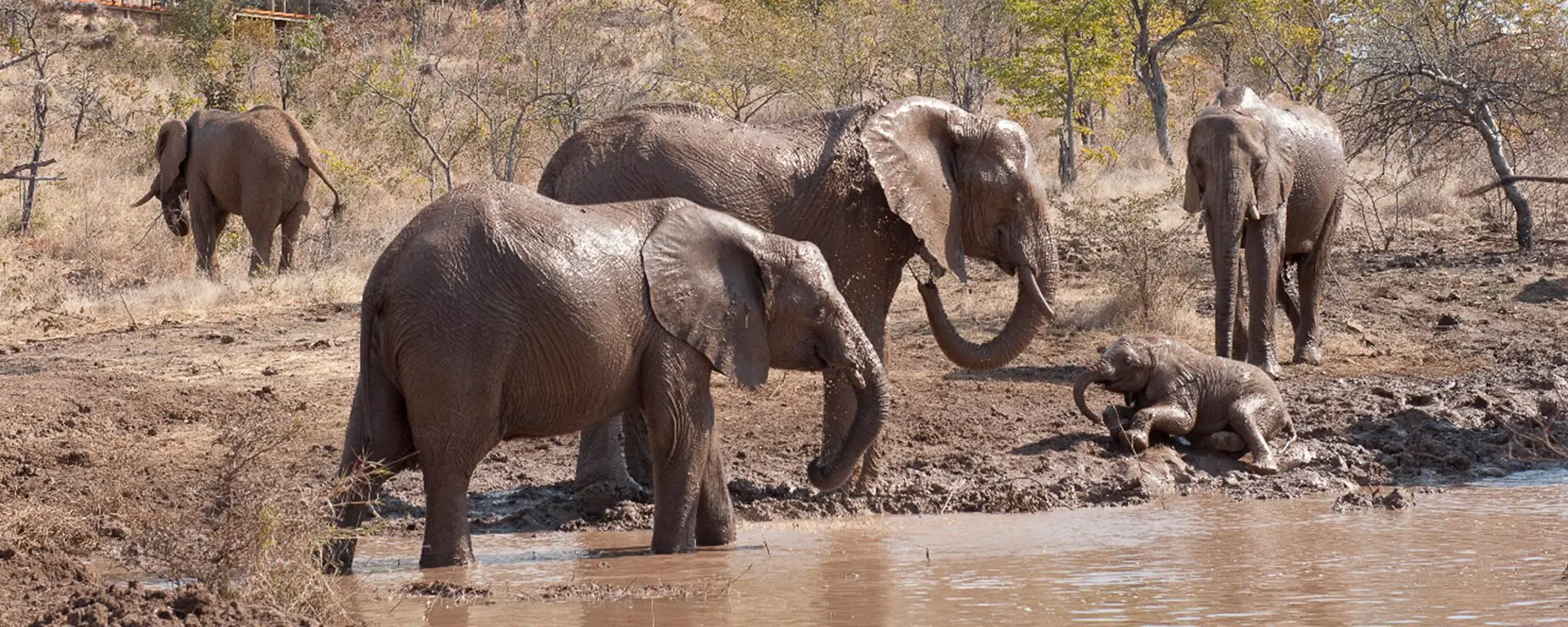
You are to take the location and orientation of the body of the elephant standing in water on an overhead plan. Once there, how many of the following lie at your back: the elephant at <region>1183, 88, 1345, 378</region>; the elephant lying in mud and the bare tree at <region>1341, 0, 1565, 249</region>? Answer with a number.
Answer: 0

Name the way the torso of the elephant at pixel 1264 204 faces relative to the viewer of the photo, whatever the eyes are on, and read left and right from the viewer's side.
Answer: facing the viewer and to the left of the viewer

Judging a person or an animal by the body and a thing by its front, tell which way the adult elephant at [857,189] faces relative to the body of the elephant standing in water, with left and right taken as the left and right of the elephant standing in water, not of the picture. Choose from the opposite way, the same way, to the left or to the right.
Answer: the same way

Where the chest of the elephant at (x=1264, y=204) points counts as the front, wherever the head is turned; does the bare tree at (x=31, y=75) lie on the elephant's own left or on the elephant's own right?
on the elephant's own right

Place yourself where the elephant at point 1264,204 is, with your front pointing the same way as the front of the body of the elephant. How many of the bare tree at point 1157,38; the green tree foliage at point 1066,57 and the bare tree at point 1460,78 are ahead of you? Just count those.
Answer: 0

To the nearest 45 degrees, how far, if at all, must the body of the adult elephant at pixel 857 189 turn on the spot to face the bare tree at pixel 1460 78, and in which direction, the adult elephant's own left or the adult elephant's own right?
approximately 45° to the adult elephant's own left

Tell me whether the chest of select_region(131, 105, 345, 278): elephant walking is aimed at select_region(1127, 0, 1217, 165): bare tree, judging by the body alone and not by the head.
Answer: no

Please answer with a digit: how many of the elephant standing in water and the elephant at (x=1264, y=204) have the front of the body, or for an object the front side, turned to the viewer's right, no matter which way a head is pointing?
1

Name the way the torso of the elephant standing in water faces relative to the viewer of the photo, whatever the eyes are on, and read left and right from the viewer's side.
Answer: facing to the right of the viewer

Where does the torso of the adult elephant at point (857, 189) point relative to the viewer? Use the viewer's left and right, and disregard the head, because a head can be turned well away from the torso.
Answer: facing to the right of the viewer

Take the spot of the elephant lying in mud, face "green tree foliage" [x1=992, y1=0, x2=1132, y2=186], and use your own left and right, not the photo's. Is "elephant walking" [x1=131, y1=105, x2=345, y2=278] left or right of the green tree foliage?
left

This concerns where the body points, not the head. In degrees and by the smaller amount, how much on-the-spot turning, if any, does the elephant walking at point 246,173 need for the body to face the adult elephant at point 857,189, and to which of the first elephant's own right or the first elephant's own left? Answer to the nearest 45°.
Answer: approximately 135° to the first elephant's own left

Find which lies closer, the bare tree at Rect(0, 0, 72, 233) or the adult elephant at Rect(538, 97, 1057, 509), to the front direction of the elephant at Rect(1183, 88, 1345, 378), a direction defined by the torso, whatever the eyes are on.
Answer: the adult elephant

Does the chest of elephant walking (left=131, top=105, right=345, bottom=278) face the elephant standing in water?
no

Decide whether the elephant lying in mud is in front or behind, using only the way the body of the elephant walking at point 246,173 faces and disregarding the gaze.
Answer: behind

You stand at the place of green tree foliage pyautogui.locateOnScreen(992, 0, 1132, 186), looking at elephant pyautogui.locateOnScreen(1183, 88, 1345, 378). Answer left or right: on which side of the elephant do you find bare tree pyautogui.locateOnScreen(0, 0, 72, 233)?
right

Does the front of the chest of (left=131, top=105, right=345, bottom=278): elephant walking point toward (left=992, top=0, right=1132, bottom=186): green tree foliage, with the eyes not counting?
no
